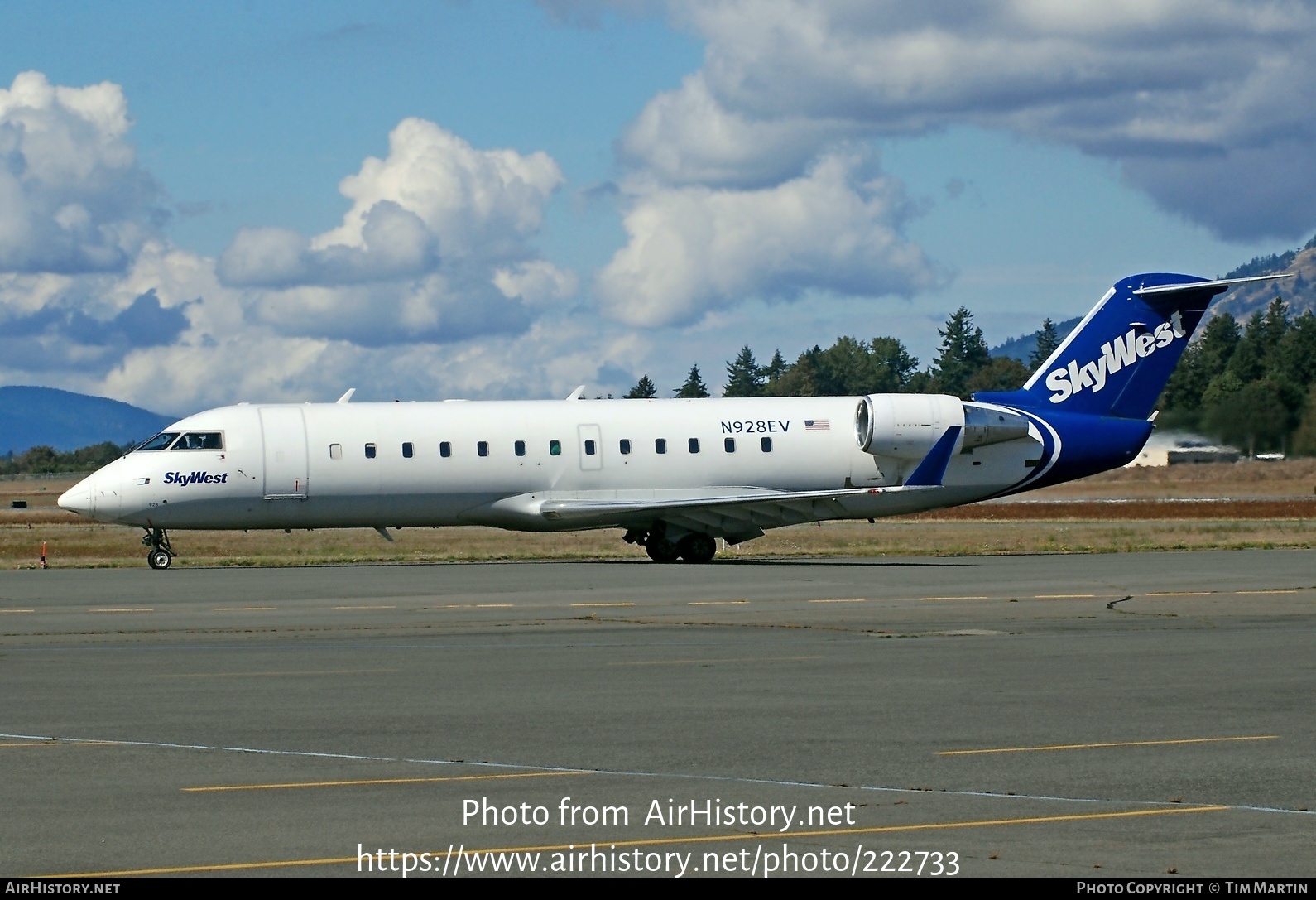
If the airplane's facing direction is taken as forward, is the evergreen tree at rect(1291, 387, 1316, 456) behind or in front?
behind

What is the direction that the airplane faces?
to the viewer's left

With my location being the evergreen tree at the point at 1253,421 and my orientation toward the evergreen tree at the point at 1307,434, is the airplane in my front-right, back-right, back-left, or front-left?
back-right

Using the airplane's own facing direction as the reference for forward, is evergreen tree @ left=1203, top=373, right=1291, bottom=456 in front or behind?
behind
